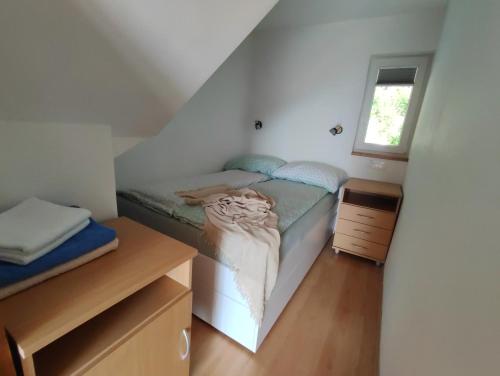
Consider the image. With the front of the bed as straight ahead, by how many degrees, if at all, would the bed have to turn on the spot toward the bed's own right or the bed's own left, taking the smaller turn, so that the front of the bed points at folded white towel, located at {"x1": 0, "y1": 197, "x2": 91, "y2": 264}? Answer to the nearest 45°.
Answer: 0° — it already faces it

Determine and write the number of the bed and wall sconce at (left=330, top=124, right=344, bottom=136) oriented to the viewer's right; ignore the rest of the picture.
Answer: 0

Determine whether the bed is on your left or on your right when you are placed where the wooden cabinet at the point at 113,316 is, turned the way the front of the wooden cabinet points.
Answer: on your left

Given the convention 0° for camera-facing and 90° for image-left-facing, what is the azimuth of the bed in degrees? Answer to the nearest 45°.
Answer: approximately 45°

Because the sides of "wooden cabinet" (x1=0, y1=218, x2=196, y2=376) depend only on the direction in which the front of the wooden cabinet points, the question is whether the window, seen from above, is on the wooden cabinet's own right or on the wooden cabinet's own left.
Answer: on the wooden cabinet's own left

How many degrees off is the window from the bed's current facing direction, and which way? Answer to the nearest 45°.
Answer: approximately 180°

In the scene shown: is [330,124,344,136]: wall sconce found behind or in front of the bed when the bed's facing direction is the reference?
behind

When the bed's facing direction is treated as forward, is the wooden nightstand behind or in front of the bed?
behind

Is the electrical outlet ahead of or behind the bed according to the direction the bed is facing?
behind

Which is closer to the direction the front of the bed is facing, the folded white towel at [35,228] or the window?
the folded white towel

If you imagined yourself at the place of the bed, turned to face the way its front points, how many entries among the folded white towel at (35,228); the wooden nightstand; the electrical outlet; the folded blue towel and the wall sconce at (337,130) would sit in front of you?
2

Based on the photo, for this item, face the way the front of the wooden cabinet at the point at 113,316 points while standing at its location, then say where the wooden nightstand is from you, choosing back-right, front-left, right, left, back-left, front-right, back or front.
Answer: front-left
